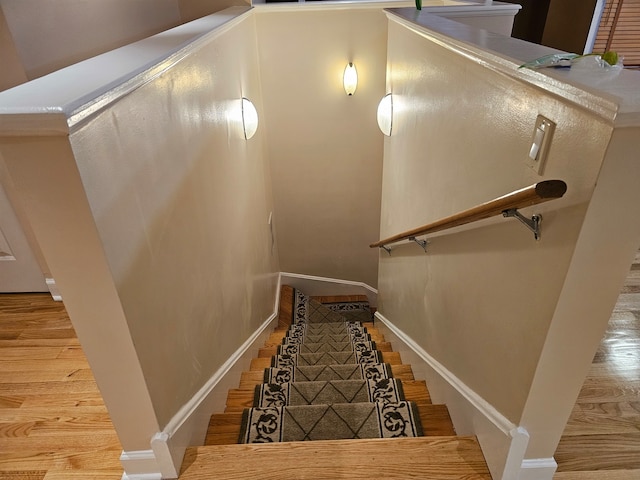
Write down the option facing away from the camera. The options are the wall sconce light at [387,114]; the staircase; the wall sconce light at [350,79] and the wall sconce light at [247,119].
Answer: the staircase

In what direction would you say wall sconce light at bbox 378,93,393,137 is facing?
to the viewer's left

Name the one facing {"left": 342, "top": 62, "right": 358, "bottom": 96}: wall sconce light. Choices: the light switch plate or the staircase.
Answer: the staircase

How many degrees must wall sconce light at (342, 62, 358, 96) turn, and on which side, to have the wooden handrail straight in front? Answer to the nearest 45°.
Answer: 0° — it already faces it

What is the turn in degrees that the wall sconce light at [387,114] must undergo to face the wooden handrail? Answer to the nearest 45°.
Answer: approximately 90° to its left

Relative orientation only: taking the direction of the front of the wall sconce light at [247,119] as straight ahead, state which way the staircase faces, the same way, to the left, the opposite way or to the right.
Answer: to the left

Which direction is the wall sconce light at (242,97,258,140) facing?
to the viewer's right

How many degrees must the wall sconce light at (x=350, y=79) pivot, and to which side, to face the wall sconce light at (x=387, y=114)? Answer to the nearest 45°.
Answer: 0° — it already faces it

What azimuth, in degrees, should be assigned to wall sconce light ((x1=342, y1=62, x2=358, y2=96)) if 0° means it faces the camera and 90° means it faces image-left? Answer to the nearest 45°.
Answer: approximately 0°

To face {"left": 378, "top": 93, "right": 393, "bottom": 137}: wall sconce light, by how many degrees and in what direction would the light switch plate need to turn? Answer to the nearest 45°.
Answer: approximately 90° to its right

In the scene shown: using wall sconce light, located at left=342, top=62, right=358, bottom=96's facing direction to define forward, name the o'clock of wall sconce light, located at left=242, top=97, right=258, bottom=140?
wall sconce light, located at left=242, top=97, right=258, bottom=140 is roughly at 1 o'clock from wall sconce light, located at left=342, top=62, right=358, bottom=96.

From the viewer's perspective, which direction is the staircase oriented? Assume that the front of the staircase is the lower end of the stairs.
away from the camera

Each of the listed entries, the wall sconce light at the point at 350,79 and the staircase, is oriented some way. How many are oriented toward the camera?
1

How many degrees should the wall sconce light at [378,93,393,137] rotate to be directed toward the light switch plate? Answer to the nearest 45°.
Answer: approximately 90° to its left

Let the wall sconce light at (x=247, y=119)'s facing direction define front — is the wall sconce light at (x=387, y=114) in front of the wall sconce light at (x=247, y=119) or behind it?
in front

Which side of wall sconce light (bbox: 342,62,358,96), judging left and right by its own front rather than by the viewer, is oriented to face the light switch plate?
front

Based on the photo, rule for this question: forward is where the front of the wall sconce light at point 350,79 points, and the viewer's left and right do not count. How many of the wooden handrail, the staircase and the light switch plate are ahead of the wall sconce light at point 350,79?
3

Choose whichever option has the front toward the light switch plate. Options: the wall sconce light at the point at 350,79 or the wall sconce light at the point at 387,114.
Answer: the wall sconce light at the point at 350,79
